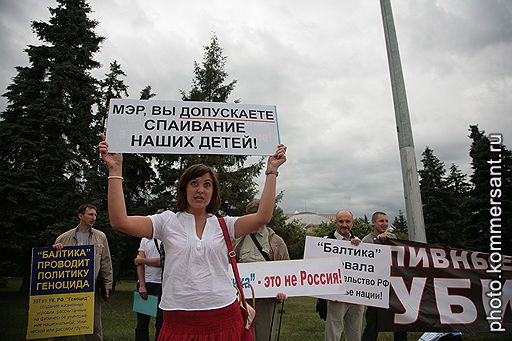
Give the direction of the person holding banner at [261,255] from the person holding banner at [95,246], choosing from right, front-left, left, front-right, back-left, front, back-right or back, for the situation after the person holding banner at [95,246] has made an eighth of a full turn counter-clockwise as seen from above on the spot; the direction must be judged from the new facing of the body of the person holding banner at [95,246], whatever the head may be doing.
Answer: front

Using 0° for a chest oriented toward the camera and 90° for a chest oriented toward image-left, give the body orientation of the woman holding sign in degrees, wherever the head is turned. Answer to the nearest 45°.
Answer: approximately 0°

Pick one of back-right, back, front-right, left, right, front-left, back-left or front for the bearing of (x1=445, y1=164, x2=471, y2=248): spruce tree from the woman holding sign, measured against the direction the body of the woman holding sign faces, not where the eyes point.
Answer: back-left

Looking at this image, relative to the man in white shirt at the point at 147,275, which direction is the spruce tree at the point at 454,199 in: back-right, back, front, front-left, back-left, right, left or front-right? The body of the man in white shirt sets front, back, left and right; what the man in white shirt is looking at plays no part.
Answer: back-left

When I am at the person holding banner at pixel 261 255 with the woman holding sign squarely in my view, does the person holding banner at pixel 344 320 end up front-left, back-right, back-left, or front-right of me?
back-left

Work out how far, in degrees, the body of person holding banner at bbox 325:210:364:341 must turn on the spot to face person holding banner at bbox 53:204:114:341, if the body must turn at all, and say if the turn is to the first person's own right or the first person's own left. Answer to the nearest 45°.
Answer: approximately 90° to the first person's own right

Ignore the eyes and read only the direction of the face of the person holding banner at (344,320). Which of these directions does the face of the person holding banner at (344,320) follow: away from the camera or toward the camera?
toward the camera

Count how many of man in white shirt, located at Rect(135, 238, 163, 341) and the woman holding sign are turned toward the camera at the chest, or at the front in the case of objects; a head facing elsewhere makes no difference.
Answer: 2

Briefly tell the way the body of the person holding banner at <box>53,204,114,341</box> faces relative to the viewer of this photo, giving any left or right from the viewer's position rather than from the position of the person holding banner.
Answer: facing the viewer

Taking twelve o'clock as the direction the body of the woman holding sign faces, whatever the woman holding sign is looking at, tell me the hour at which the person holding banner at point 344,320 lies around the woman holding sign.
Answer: The person holding banner is roughly at 7 o'clock from the woman holding sign.

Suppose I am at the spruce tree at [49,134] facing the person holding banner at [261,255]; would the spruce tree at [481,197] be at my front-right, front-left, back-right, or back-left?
front-left

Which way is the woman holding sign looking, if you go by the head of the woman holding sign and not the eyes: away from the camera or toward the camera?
toward the camera

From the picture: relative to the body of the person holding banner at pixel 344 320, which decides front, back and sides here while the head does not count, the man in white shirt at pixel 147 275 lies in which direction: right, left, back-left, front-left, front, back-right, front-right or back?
right

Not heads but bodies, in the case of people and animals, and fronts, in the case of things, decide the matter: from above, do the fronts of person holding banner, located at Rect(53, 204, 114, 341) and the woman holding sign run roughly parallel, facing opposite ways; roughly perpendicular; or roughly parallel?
roughly parallel

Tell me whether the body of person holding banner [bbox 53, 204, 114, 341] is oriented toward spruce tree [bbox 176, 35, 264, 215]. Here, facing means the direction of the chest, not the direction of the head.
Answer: no

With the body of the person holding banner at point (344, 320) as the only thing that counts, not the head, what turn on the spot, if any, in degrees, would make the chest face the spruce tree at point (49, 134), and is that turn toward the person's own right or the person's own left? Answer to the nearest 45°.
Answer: approximately 135° to the person's own right

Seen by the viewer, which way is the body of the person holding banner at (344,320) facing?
toward the camera
